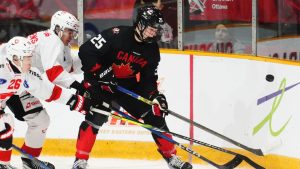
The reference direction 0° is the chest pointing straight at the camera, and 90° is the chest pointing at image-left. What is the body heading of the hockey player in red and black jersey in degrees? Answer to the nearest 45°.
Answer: approximately 315°

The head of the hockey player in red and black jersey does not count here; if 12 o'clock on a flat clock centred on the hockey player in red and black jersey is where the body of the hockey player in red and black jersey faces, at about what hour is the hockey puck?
The hockey puck is roughly at 10 o'clock from the hockey player in red and black jersey.

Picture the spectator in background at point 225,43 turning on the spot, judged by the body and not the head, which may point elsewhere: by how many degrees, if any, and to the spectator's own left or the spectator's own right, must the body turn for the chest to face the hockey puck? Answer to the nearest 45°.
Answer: approximately 45° to the spectator's own left

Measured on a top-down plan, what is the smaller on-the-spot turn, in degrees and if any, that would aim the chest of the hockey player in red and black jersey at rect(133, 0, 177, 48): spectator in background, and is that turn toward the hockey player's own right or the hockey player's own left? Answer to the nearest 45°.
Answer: approximately 135° to the hockey player's own left

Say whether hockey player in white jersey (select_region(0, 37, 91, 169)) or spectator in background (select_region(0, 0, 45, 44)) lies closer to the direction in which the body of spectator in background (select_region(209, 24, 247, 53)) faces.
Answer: the hockey player in white jersey

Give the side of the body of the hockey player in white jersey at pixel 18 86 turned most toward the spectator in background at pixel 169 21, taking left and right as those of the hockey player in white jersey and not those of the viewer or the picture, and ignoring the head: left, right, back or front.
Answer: left

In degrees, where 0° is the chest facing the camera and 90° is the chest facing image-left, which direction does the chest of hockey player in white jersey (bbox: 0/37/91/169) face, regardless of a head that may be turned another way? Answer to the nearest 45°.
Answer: approximately 315°
